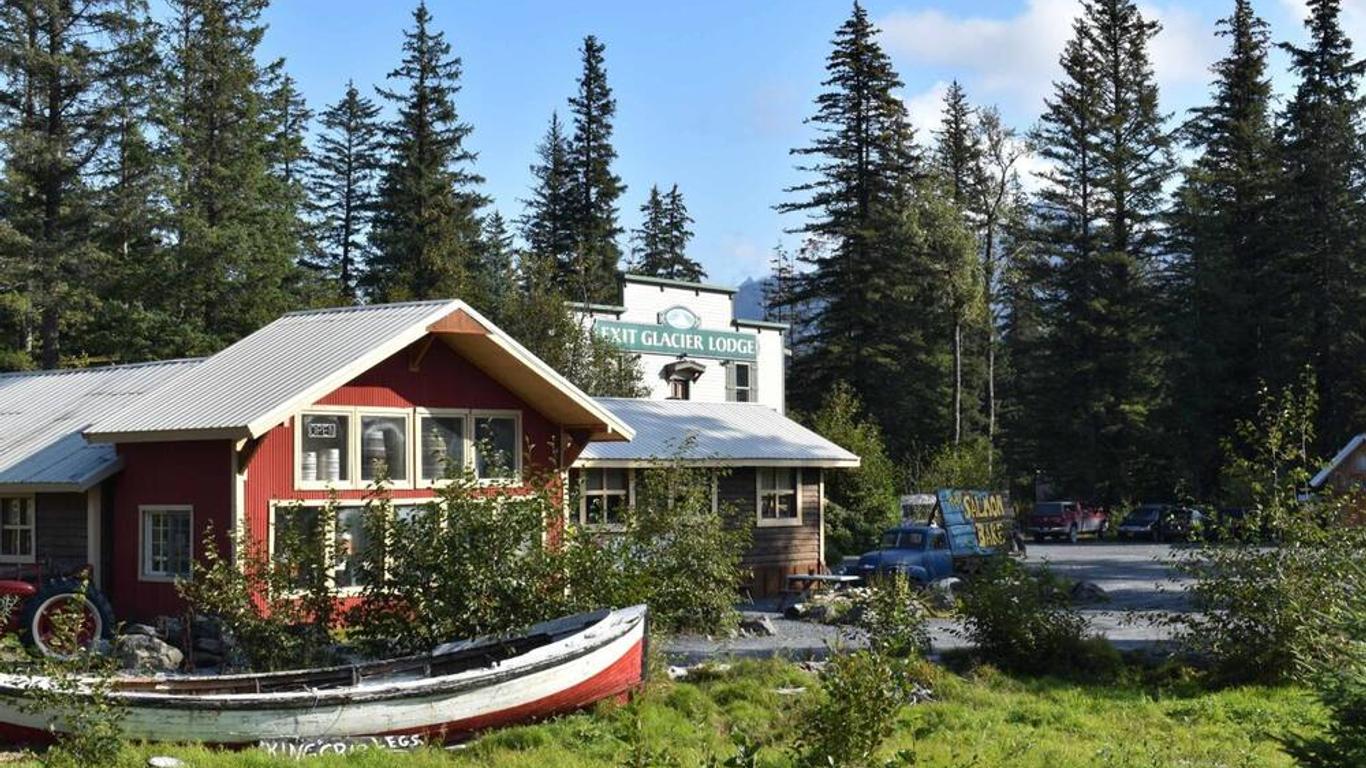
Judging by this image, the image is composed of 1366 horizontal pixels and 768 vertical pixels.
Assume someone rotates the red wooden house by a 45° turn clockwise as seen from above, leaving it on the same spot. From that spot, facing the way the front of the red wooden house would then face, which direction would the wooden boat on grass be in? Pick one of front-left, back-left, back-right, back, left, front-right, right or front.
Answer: front

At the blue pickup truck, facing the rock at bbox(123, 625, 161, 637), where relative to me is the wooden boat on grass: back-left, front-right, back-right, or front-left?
front-left

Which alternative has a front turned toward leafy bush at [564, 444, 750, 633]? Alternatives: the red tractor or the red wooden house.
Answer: the red wooden house

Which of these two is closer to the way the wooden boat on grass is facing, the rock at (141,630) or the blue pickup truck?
the blue pickup truck

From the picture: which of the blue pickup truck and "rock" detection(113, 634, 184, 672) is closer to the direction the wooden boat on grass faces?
the blue pickup truck

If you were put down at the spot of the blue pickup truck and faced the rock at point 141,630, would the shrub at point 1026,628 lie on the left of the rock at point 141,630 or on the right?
left

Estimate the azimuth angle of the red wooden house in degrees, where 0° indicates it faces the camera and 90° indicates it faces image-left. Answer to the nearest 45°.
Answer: approximately 315°

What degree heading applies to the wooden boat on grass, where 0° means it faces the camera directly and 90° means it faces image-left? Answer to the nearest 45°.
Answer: approximately 270°

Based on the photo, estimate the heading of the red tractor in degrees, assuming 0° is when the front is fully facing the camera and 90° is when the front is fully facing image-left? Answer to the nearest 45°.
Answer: approximately 90°

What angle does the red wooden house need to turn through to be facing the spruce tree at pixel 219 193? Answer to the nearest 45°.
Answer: approximately 135° to its left

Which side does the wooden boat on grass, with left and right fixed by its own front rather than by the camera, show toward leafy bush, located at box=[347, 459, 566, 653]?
left

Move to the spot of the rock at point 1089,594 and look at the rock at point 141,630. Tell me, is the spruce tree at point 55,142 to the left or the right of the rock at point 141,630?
right

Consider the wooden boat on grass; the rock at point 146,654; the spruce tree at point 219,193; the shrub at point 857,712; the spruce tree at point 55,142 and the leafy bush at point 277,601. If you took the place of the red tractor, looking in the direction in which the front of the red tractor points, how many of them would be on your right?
2

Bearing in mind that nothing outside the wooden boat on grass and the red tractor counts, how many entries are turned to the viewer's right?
1
